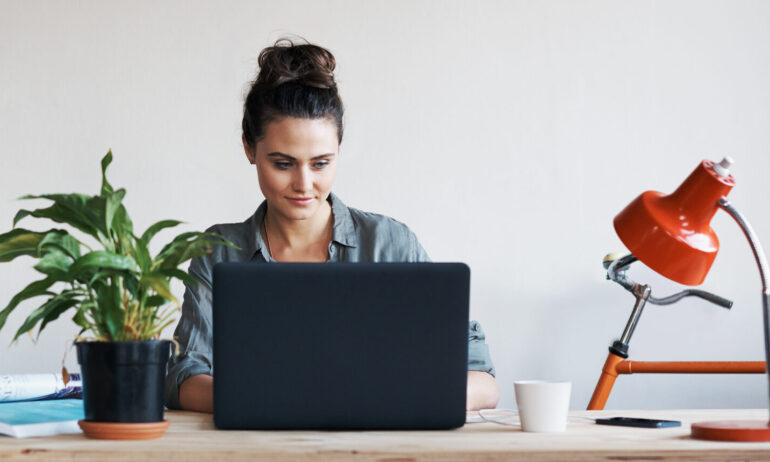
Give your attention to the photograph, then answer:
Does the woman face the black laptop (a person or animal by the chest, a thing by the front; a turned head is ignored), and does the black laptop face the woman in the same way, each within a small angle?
yes

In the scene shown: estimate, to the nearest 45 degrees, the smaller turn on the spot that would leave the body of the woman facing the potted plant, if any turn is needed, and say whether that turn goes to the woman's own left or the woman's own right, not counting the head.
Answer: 0° — they already face it

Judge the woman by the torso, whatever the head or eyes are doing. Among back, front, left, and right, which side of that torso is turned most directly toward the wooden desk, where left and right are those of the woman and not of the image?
front

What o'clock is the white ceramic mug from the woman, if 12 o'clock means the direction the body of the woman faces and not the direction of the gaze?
The white ceramic mug is roughly at 11 o'clock from the woman.

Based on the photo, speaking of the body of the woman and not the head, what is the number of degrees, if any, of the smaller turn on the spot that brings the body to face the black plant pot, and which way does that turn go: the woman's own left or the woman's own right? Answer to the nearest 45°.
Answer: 0° — they already face it

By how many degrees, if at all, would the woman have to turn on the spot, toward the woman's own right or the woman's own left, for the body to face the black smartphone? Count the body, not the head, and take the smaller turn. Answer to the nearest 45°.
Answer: approximately 45° to the woman's own left

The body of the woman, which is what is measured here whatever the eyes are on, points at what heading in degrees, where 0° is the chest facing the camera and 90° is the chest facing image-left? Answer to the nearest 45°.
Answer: approximately 0°

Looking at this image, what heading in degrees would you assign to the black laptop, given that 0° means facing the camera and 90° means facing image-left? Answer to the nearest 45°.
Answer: approximately 180°

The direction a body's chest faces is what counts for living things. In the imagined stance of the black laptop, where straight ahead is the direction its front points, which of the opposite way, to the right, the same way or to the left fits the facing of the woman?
the opposite way
